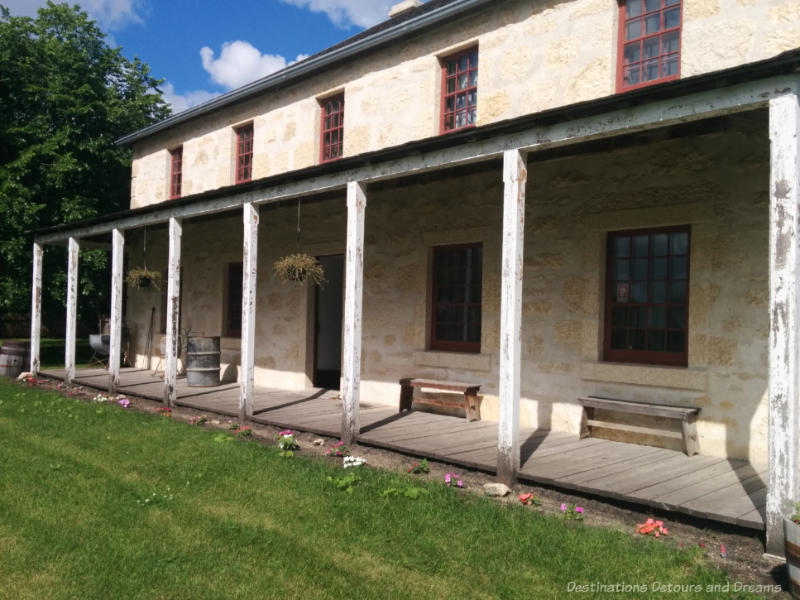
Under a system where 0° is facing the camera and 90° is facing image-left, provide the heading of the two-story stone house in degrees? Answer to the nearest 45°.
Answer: approximately 45°

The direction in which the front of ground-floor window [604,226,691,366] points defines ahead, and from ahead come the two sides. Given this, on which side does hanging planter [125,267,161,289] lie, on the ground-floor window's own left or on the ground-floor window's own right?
on the ground-floor window's own right

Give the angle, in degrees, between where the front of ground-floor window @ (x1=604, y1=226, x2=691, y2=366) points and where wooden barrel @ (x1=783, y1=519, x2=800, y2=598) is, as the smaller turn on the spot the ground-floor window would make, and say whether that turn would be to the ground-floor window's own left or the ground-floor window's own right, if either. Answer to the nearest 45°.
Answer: approximately 45° to the ground-floor window's own left

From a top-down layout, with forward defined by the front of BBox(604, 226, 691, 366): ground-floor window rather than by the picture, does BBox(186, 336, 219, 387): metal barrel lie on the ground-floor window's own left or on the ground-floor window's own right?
on the ground-floor window's own right

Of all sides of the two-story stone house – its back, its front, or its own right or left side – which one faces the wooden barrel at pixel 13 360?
right

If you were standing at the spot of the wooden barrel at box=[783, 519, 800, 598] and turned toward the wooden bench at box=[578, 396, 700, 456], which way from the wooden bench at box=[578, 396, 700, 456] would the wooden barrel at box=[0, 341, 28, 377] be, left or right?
left

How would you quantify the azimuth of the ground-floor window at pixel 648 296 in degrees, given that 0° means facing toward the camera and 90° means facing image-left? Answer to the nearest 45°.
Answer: approximately 45°
